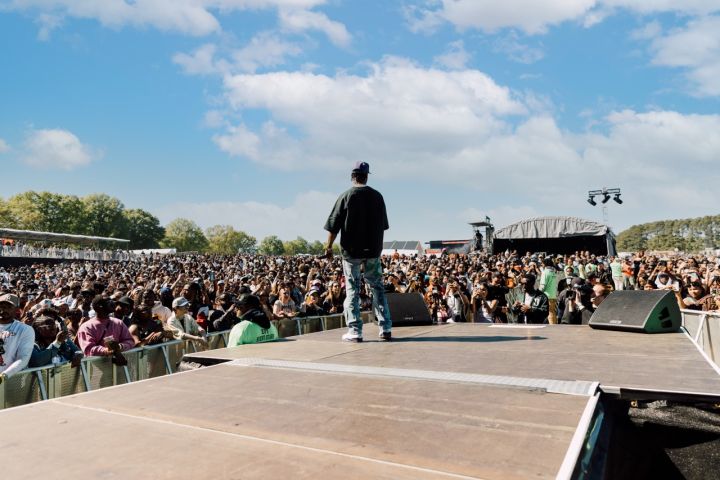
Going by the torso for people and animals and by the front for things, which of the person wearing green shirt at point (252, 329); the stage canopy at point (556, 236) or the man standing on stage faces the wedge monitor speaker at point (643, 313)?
the stage canopy

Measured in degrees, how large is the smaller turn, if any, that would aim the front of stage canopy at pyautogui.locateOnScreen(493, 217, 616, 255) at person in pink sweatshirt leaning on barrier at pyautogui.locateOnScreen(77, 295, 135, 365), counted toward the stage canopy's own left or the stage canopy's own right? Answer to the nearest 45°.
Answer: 0° — it already faces them

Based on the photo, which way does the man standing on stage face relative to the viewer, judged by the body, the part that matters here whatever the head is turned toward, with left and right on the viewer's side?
facing away from the viewer

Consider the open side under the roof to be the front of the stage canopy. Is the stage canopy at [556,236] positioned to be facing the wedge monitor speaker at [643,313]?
yes

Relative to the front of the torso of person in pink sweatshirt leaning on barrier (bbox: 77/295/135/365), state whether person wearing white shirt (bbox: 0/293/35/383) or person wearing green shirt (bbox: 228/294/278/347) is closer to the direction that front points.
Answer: the person wearing green shirt

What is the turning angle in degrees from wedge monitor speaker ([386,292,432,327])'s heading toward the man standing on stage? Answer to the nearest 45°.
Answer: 0° — it already faces them

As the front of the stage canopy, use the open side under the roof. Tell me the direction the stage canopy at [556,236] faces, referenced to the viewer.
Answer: facing the viewer

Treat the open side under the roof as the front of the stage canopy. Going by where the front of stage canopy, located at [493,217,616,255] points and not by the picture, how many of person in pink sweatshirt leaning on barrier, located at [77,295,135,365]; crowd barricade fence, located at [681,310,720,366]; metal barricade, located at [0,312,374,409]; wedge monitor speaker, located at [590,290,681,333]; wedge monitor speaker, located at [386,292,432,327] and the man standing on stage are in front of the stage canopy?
6

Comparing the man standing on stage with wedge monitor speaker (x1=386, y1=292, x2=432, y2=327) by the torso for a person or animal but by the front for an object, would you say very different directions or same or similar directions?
very different directions

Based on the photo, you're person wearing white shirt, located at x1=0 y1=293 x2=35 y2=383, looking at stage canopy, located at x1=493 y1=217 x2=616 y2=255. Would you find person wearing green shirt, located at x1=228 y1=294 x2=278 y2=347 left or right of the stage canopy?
right

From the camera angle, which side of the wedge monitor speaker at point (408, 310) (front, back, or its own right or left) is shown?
front
